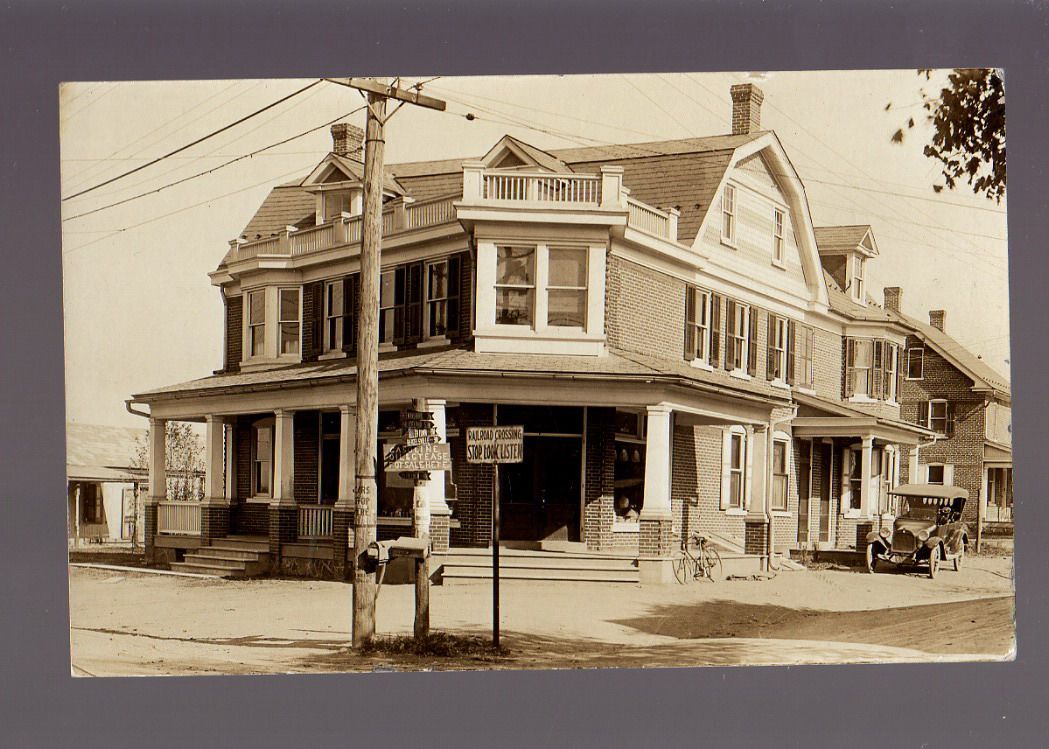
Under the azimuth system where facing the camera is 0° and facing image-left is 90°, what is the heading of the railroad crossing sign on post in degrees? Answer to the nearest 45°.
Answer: approximately 0°
